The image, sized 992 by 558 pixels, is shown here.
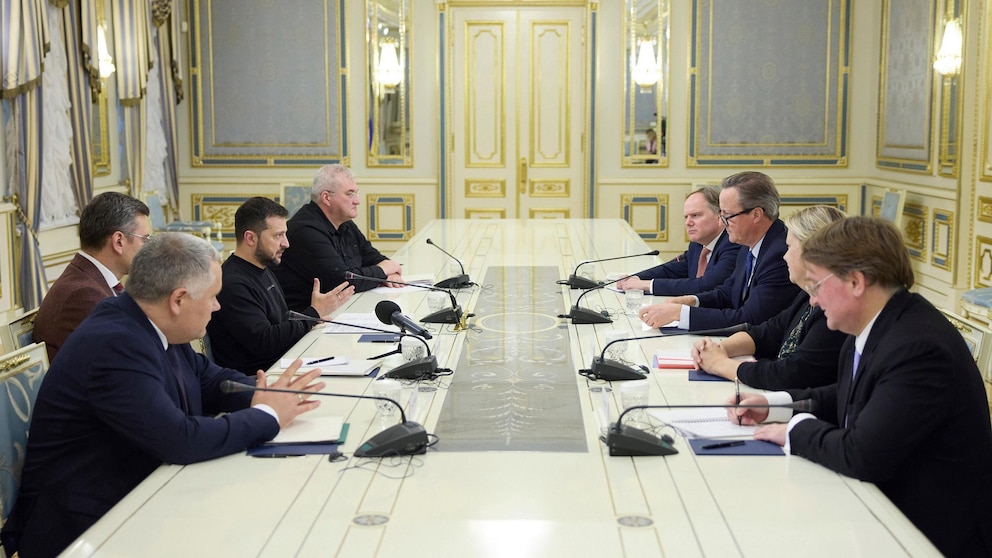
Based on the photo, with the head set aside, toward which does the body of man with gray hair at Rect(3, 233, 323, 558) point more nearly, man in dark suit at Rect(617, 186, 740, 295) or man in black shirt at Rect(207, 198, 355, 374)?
the man in dark suit

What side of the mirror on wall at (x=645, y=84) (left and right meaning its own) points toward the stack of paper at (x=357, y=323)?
front

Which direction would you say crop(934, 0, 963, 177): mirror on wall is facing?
to the viewer's left

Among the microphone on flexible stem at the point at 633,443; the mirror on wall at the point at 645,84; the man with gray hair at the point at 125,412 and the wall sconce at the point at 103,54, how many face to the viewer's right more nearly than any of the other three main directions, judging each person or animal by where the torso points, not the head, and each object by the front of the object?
3

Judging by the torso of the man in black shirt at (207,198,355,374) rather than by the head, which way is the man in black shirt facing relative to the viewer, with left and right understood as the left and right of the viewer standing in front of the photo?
facing to the right of the viewer

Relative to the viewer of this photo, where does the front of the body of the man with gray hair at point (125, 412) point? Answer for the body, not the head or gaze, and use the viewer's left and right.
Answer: facing to the right of the viewer

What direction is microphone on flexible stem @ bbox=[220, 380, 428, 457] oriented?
to the viewer's left

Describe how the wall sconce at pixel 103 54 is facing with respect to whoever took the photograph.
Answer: facing to the right of the viewer

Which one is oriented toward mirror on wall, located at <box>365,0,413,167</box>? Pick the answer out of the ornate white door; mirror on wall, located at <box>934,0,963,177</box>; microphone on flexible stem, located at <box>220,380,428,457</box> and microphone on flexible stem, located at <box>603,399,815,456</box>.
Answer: mirror on wall, located at <box>934,0,963,177</box>

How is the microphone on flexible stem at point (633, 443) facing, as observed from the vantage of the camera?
facing to the right of the viewer

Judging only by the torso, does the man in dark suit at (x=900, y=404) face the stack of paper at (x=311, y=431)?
yes

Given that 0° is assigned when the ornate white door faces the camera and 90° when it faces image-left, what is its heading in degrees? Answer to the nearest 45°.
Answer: approximately 0°

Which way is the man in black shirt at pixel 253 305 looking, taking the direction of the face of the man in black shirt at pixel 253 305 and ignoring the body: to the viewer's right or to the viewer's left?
to the viewer's right

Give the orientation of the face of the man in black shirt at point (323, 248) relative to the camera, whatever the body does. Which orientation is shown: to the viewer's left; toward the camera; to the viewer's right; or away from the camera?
to the viewer's right

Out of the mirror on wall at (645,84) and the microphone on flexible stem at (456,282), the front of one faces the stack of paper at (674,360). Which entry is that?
the mirror on wall

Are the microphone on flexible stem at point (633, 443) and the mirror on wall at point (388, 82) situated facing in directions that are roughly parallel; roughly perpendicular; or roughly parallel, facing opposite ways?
roughly perpendicular
